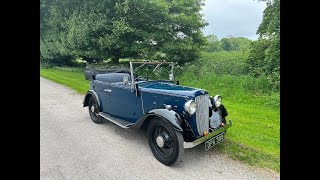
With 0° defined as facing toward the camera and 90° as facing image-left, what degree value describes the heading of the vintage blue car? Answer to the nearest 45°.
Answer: approximately 315°

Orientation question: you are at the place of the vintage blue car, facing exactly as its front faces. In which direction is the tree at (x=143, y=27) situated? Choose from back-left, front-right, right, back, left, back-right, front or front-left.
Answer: back-left

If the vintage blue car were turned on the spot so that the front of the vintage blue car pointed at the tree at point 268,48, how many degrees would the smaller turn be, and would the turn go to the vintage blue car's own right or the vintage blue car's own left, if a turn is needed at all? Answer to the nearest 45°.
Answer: approximately 90° to the vintage blue car's own left
